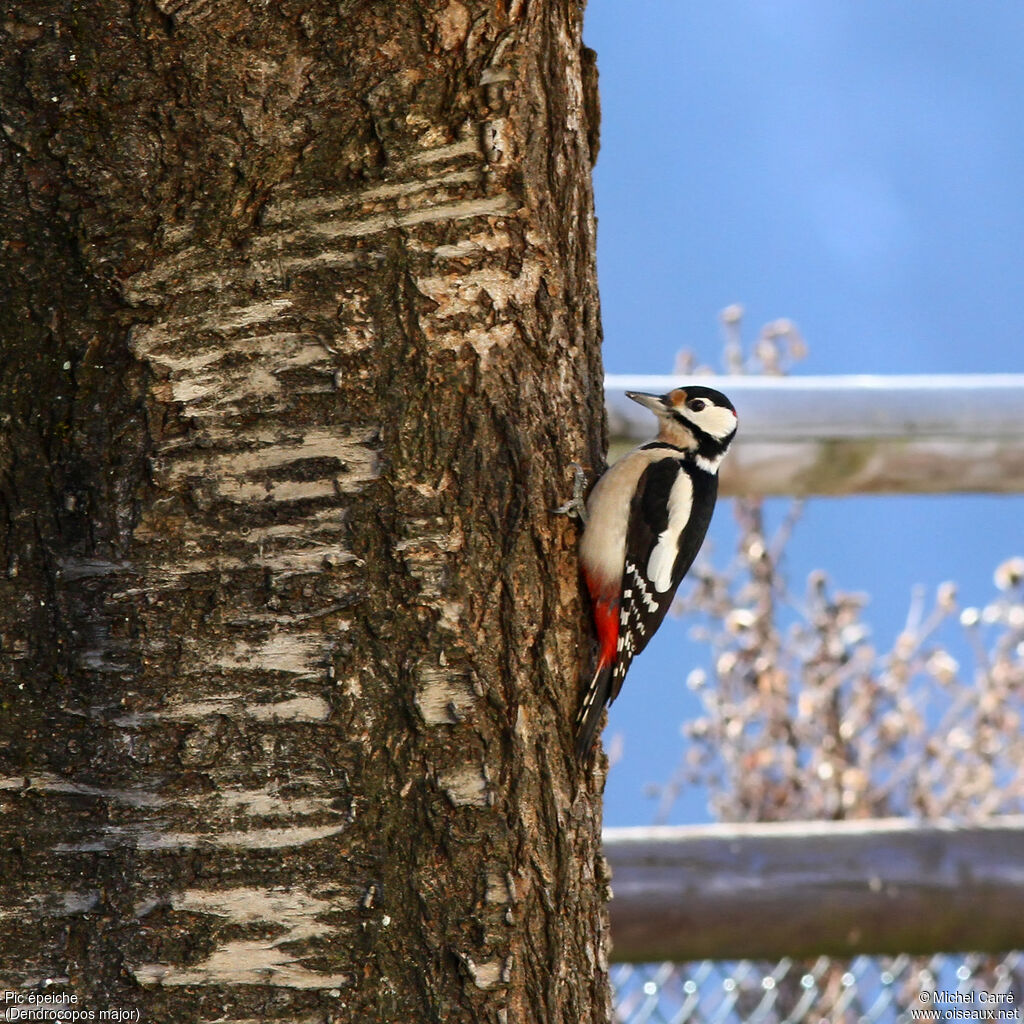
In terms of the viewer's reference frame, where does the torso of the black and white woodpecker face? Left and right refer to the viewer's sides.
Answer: facing to the left of the viewer
